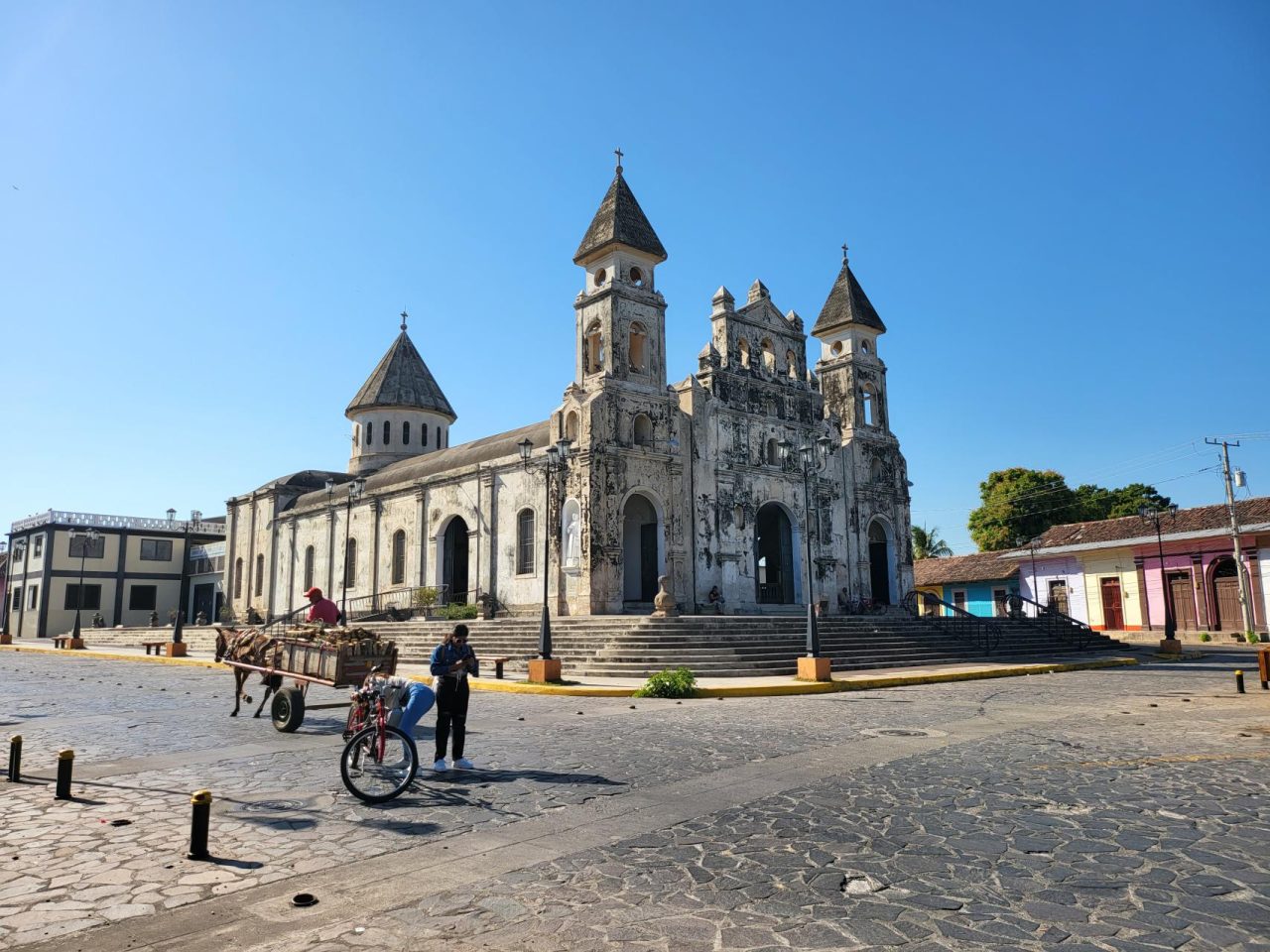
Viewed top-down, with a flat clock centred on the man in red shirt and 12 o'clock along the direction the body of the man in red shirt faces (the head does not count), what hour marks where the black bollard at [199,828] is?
The black bollard is roughly at 9 o'clock from the man in red shirt.

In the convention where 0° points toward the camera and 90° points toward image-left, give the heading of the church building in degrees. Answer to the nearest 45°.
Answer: approximately 315°

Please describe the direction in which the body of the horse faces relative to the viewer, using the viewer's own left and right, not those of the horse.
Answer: facing to the left of the viewer

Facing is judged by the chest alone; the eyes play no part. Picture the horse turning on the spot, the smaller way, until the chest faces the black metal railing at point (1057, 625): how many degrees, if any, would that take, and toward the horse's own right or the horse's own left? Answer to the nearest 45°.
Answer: approximately 180°

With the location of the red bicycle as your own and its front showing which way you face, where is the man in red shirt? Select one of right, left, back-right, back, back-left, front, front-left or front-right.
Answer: back-left

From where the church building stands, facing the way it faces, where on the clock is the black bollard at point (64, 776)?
The black bollard is roughly at 2 o'clock from the church building.

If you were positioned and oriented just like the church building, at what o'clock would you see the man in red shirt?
The man in red shirt is roughly at 2 o'clock from the church building.

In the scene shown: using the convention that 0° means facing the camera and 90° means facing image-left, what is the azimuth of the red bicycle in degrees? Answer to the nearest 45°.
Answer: approximately 315°

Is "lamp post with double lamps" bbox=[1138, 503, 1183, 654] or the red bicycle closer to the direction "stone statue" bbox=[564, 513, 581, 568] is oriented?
the red bicycle

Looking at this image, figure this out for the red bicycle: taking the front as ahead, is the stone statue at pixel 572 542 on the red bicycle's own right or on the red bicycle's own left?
on the red bicycle's own left
